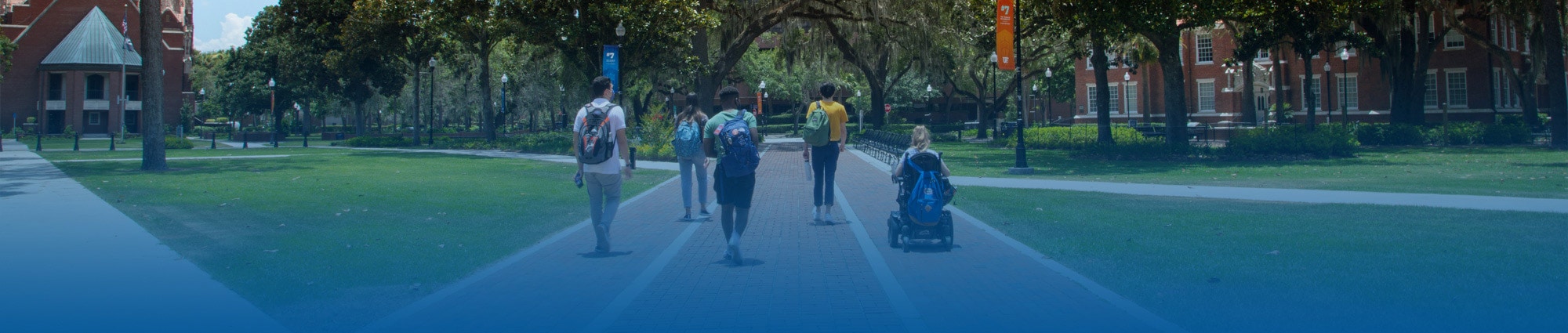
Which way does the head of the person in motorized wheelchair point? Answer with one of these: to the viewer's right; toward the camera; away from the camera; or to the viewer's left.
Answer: away from the camera

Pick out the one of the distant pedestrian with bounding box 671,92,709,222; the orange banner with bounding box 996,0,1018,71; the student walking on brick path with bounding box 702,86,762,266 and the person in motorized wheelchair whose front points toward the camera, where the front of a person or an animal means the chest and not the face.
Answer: the orange banner

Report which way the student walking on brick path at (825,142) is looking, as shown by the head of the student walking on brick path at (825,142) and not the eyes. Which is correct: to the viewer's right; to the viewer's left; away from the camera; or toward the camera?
away from the camera

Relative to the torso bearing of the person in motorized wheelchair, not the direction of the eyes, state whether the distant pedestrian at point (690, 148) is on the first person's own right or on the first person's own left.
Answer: on the first person's own left

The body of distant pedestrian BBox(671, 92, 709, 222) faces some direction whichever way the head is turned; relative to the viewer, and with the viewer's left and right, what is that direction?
facing away from the viewer

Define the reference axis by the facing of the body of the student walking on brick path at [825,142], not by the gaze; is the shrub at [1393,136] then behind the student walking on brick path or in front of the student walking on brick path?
in front

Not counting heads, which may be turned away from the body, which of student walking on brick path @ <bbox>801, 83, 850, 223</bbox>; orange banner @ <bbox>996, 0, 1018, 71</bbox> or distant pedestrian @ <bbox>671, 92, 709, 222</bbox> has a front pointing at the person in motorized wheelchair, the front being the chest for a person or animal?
the orange banner

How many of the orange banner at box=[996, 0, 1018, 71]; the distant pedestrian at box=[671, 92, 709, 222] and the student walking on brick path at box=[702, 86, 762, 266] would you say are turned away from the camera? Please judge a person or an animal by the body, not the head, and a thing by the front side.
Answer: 2

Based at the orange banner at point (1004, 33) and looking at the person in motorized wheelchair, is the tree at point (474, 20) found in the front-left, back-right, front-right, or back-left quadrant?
back-right

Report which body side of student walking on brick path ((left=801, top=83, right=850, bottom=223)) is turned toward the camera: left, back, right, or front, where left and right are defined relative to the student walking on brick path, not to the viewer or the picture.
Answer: back

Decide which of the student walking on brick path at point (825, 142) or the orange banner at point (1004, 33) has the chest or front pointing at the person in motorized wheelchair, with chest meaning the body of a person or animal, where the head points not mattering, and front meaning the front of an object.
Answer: the orange banner

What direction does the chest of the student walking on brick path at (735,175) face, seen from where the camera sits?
away from the camera

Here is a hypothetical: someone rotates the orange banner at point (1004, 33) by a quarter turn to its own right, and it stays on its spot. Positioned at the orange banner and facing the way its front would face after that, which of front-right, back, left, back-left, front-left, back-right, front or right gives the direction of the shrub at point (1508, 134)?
back-right

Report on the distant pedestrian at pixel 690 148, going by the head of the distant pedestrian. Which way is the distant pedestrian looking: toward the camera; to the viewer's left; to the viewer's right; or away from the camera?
away from the camera
